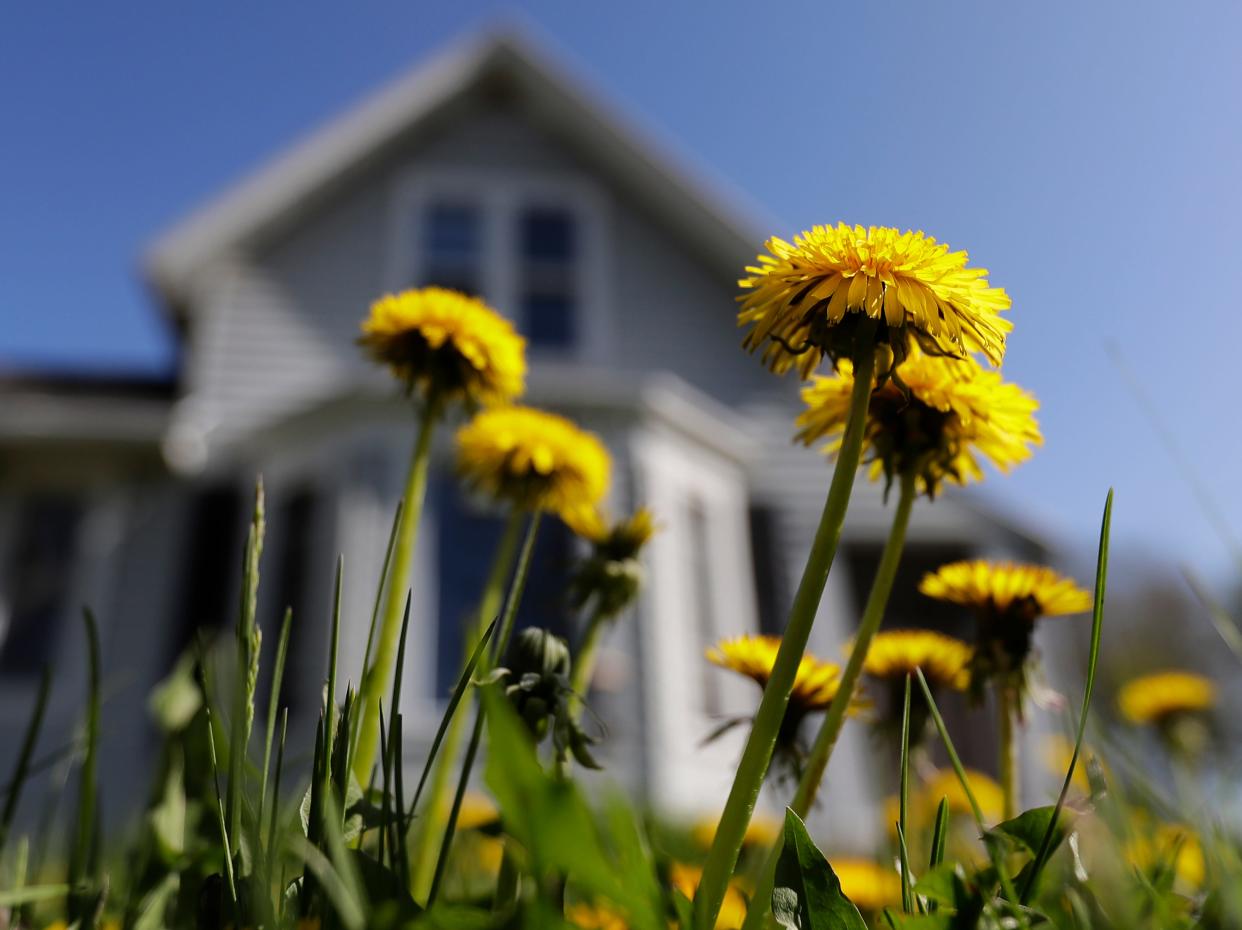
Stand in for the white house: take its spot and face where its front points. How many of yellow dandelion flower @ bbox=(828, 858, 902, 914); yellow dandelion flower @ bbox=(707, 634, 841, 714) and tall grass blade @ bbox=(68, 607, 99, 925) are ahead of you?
3

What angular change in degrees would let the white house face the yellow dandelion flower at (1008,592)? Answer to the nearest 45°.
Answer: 0° — it already faces it

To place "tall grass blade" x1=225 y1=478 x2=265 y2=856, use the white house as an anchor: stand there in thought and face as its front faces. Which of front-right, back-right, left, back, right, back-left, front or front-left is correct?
front

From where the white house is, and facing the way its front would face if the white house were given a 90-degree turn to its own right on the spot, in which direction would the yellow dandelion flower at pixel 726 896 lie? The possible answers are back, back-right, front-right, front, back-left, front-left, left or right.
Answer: left

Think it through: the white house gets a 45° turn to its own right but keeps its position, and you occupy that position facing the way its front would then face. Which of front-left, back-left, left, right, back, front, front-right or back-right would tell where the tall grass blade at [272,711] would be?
front-left

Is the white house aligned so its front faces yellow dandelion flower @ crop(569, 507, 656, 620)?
yes

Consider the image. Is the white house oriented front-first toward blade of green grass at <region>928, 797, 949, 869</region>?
yes

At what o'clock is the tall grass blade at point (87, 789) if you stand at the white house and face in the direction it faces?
The tall grass blade is roughly at 12 o'clock from the white house.

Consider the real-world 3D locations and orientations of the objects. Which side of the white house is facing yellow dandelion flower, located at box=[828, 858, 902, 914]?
front

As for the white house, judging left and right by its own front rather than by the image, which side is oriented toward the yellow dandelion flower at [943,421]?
front

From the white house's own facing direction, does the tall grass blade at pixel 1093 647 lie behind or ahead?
ahead

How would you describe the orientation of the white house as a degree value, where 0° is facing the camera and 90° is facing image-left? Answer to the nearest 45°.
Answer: approximately 0°

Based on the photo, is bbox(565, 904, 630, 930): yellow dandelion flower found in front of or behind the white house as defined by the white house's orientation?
in front

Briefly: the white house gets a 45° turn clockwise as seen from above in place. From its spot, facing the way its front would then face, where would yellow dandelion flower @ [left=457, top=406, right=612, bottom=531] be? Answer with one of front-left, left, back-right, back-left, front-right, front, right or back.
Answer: front-left

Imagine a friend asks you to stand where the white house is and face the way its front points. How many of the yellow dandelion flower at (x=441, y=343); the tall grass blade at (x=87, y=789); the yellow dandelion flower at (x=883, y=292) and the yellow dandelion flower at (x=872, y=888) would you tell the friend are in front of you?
4

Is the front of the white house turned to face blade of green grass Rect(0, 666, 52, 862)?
yes
